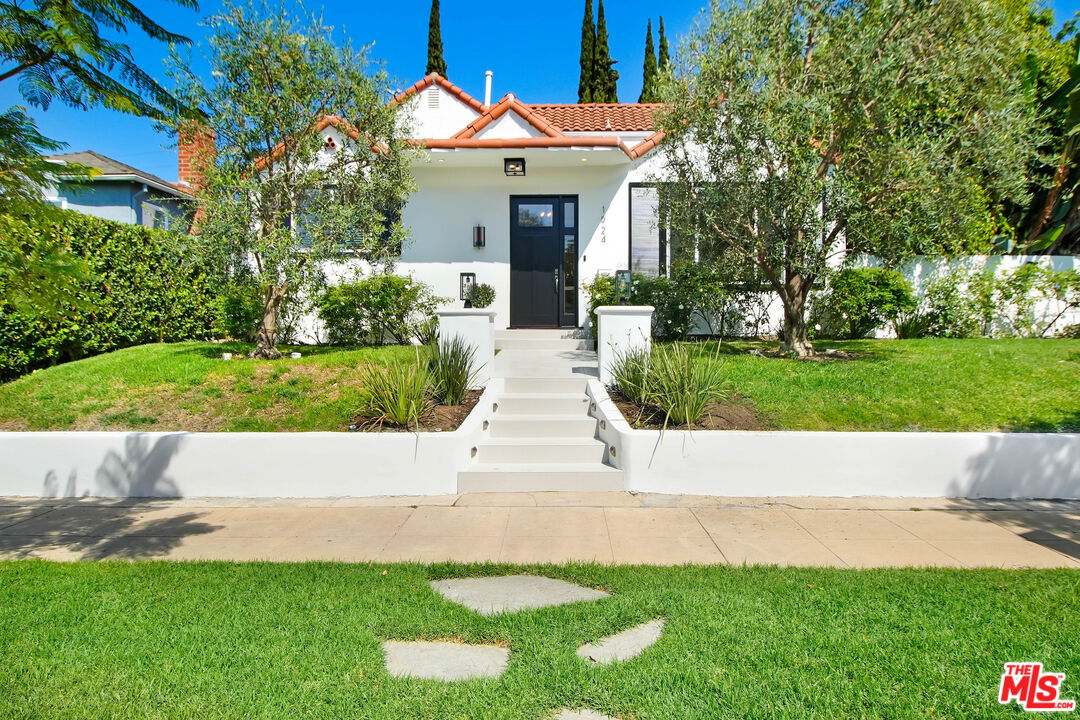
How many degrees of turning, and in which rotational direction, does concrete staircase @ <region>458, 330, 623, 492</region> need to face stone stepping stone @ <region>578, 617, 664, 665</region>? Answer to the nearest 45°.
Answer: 0° — it already faces it

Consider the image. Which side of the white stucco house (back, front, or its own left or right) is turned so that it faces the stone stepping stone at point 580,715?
front

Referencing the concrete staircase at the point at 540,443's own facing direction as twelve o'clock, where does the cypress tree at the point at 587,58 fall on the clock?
The cypress tree is roughly at 6 o'clock from the concrete staircase.

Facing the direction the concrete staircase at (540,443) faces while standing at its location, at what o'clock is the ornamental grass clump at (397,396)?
The ornamental grass clump is roughly at 3 o'clock from the concrete staircase.

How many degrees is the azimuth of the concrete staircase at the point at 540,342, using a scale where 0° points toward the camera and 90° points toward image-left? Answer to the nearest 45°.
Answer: approximately 0°

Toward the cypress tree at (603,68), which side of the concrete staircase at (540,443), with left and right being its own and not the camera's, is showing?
back

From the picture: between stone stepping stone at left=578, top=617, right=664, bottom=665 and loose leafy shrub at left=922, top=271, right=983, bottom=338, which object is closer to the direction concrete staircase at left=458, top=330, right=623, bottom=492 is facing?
the stone stepping stone
